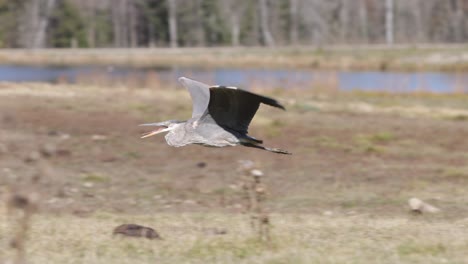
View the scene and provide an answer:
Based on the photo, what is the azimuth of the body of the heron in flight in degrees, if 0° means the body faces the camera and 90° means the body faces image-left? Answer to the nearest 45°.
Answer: approximately 90°
